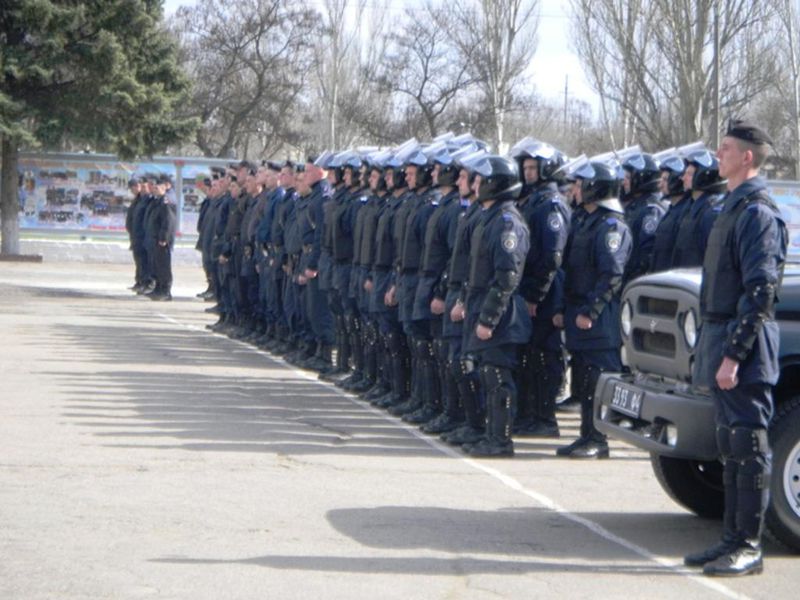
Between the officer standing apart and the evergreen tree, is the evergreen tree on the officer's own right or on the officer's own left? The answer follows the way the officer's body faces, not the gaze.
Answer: on the officer's own right

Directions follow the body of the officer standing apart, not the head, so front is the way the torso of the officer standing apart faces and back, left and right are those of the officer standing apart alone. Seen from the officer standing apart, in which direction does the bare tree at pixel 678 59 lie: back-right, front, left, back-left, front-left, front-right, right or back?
right

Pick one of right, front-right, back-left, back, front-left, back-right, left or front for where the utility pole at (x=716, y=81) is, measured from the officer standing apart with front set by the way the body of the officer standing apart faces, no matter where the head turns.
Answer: right

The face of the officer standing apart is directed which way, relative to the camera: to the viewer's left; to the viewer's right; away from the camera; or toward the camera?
to the viewer's left

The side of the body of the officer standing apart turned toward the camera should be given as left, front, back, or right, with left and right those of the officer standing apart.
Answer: left
